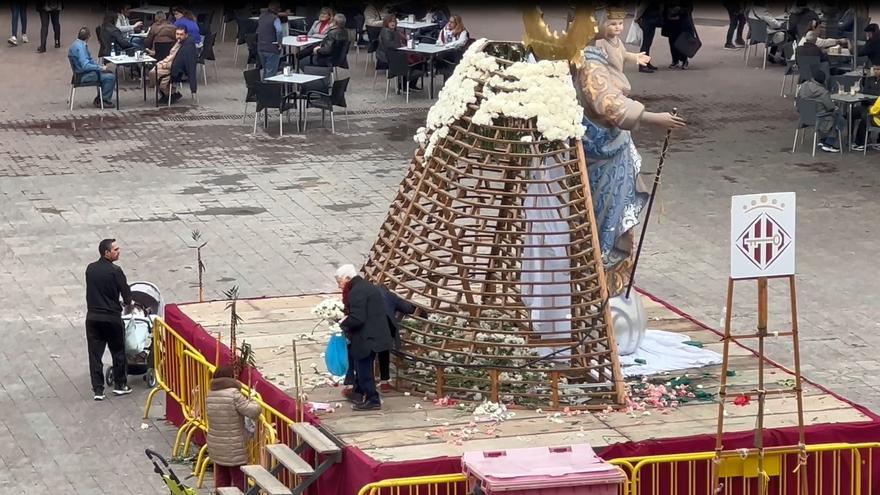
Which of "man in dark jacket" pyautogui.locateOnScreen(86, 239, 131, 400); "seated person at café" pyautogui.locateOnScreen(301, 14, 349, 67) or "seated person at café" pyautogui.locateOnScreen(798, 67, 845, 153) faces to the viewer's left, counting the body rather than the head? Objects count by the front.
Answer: "seated person at café" pyautogui.locateOnScreen(301, 14, 349, 67)

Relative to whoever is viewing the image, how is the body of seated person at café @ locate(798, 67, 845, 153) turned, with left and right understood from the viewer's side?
facing to the right of the viewer

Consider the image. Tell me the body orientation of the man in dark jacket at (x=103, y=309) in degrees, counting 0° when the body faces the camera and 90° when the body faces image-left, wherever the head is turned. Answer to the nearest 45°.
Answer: approximately 225°

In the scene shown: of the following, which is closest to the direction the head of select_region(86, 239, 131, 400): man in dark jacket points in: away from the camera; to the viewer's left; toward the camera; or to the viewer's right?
to the viewer's right

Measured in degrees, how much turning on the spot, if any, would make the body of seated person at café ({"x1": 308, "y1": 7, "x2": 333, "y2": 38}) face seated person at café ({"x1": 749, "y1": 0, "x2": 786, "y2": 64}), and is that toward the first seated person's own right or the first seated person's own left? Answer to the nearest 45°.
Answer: approximately 135° to the first seated person's own left

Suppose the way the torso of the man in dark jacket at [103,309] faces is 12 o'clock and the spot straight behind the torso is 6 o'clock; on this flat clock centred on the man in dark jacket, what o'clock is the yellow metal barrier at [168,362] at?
The yellow metal barrier is roughly at 3 o'clock from the man in dark jacket.

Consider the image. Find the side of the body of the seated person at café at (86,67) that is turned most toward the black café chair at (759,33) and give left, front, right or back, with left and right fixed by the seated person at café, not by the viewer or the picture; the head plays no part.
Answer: front

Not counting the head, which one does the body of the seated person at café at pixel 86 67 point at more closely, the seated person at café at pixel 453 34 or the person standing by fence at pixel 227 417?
the seated person at café

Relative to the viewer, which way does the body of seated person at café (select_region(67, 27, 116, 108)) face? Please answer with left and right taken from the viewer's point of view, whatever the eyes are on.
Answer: facing to the right of the viewer

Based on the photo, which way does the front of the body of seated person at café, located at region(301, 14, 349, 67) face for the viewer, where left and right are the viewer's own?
facing to the left of the viewer

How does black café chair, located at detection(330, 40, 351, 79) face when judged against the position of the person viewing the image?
facing to the left of the viewer

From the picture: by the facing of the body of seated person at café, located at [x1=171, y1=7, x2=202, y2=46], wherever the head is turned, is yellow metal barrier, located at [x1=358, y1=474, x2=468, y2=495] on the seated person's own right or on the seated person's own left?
on the seated person's own left

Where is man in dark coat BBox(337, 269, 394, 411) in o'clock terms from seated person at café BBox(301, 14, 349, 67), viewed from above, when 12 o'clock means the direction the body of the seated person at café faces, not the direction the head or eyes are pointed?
The man in dark coat is roughly at 9 o'clock from the seated person at café.
